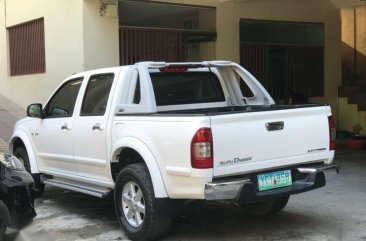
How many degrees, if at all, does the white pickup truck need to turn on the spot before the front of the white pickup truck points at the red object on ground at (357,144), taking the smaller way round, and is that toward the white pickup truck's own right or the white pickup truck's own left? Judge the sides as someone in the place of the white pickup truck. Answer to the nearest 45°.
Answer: approximately 90° to the white pickup truck's own right

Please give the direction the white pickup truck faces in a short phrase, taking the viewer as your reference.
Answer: facing away from the viewer and to the left of the viewer

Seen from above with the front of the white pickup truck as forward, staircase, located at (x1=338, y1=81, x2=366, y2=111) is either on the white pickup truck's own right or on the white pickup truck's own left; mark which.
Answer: on the white pickup truck's own right

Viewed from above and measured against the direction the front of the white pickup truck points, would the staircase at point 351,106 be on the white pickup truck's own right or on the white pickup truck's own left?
on the white pickup truck's own right
